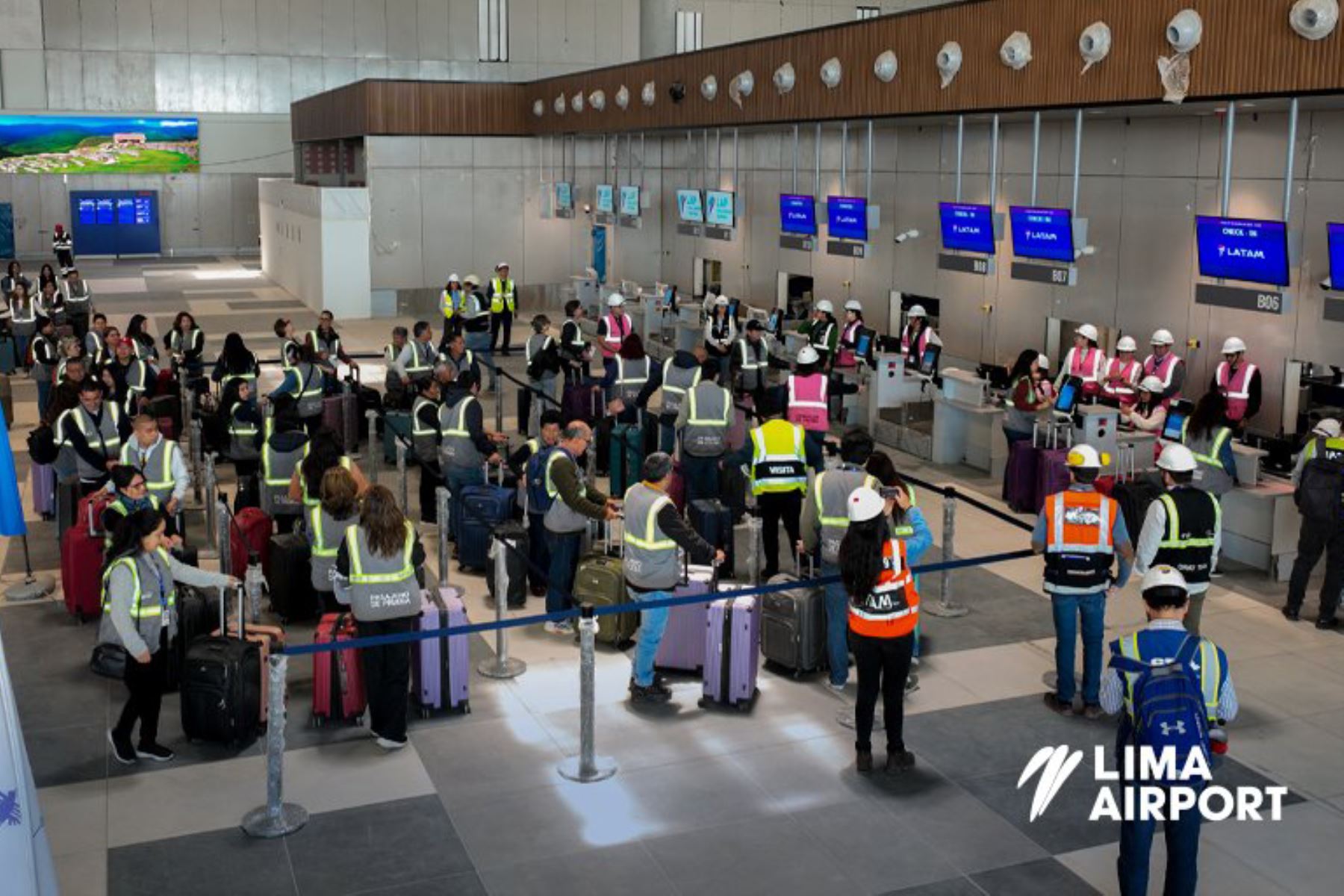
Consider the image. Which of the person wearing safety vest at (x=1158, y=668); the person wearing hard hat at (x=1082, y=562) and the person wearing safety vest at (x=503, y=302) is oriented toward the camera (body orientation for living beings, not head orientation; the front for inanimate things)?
the person wearing safety vest at (x=503, y=302)

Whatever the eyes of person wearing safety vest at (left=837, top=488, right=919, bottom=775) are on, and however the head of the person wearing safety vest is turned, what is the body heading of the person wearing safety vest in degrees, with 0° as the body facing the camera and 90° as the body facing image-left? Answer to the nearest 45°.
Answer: approximately 225°

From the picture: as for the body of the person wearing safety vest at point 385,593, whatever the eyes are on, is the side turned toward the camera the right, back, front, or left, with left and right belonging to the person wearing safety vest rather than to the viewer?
back

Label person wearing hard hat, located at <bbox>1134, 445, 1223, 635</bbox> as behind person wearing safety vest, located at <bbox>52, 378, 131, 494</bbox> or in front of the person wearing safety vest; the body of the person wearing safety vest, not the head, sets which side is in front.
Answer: in front

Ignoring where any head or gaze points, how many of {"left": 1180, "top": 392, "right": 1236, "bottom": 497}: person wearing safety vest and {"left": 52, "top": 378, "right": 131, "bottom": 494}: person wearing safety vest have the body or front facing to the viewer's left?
0

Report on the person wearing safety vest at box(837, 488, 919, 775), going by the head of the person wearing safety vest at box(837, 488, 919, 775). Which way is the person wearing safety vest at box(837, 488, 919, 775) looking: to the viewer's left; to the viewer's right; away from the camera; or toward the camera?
away from the camera

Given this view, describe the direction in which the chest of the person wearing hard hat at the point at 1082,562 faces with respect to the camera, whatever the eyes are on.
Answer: away from the camera

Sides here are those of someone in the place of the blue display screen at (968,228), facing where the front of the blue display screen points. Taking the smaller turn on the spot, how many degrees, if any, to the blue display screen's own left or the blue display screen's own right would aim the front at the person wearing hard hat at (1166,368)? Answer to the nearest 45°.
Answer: approximately 90° to the blue display screen's own left

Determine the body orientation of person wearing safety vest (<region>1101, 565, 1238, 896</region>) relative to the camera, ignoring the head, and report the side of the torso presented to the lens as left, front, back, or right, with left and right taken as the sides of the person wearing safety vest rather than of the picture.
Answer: back

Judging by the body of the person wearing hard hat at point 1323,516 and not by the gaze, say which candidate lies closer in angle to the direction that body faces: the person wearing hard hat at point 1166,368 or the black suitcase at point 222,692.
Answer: the person wearing hard hat
